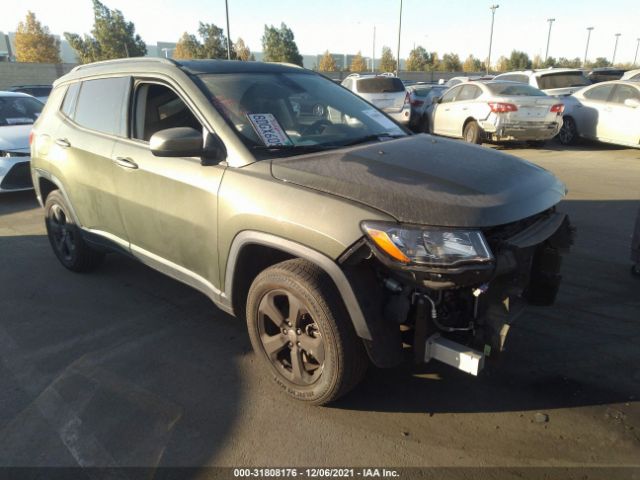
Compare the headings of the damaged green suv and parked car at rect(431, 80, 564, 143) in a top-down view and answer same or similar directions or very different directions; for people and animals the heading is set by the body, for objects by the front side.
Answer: very different directions

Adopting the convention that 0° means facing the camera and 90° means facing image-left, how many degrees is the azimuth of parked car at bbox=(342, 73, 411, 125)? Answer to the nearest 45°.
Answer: approximately 135°

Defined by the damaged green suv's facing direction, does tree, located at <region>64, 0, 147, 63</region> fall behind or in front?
behind

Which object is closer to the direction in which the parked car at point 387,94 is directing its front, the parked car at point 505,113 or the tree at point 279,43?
the tree

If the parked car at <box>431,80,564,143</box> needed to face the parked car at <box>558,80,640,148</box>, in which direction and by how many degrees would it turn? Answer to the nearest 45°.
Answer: approximately 135° to its right

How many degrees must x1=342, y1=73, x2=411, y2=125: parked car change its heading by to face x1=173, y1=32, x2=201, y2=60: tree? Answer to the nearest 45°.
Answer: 0° — it already faces it

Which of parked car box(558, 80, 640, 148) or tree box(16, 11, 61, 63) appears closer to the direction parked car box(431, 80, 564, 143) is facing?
the tree

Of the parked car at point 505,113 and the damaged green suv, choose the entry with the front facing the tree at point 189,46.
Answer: the parked car

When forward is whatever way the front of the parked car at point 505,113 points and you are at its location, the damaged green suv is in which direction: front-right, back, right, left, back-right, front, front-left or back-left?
back-left

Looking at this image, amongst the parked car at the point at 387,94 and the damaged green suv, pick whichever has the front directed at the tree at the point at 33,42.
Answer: the parked car

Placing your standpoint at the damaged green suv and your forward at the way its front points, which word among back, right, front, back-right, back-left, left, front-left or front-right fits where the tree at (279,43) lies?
back-left

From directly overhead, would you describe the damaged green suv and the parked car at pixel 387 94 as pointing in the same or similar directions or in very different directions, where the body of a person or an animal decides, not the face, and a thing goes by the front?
very different directions

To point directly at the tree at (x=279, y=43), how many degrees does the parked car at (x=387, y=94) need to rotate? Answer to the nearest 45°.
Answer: approximately 45° to its right

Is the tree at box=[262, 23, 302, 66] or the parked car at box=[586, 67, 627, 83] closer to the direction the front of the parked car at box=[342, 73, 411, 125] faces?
the tree

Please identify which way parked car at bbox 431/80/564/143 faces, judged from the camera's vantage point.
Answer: facing away from the viewer and to the left of the viewer
